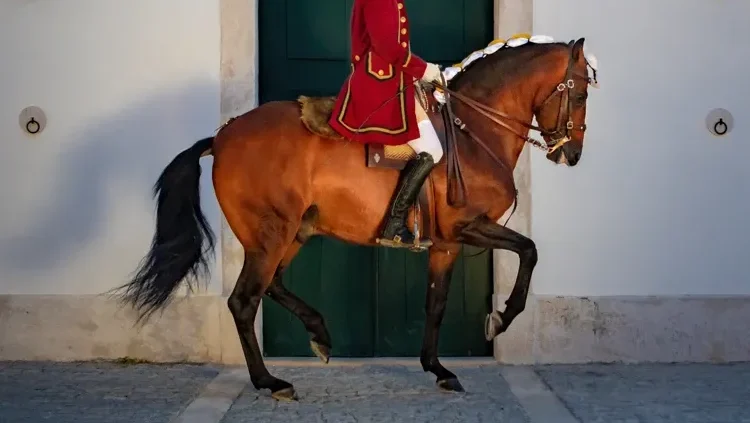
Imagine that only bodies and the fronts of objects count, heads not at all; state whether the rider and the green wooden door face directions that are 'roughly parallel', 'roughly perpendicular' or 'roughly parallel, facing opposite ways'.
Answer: roughly perpendicular

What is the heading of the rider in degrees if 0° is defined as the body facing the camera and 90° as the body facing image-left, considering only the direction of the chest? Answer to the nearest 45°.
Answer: approximately 270°

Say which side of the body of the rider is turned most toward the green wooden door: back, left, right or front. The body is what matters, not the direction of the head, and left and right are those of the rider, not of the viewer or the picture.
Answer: left

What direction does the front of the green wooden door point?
toward the camera

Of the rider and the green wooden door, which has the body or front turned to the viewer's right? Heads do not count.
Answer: the rider

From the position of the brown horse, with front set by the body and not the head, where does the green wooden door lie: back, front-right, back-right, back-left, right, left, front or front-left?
left

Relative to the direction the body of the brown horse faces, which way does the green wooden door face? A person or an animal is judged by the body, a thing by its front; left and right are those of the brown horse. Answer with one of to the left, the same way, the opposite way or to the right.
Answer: to the right

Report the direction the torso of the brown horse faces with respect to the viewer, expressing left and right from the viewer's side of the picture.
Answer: facing to the right of the viewer

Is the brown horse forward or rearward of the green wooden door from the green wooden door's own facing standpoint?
forward

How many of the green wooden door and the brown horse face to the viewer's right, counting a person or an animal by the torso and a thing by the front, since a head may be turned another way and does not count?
1
